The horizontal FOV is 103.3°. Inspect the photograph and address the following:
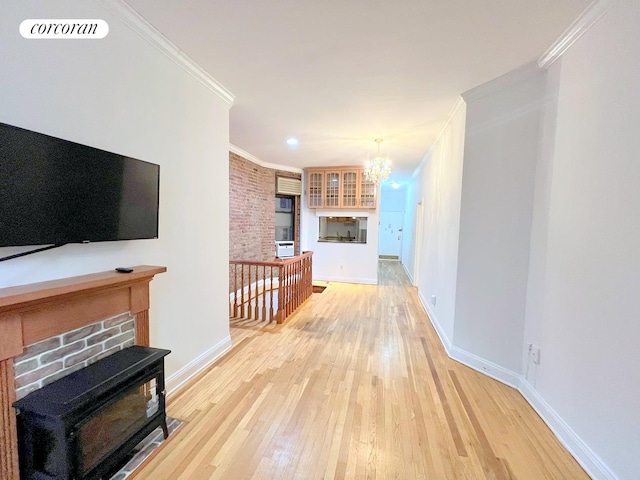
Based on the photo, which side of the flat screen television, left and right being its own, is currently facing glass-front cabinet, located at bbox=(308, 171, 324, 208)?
left

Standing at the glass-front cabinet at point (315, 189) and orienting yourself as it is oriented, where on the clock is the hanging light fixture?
The hanging light fixture is roughly at 11 o'clock from the glass-front cabinet.

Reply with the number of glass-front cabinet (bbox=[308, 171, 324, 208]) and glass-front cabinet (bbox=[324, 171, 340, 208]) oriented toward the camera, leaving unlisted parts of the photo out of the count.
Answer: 2

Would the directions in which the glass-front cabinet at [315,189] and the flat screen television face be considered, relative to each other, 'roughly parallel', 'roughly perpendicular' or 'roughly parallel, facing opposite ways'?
roughly perpendicular

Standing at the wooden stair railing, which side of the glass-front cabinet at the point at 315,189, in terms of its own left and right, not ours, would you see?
front

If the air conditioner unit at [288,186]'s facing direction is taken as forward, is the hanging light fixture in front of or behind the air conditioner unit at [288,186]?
in front

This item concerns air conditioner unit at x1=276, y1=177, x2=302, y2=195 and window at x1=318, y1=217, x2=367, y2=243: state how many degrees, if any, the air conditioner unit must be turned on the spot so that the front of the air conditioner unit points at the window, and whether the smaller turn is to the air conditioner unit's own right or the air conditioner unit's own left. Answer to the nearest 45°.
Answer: approximately 45° to the air conditioner unit's own left

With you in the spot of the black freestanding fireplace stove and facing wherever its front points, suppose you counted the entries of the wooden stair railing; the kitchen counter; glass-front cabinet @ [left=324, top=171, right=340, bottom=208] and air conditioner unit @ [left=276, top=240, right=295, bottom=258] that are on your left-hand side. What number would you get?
4

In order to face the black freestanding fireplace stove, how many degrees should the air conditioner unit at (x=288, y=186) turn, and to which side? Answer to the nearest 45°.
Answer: approximately 45° to its right

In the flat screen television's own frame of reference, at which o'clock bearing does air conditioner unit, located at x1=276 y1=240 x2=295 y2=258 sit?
The air conditioner unit is roughly at 9 o'clock from the flat screen television.

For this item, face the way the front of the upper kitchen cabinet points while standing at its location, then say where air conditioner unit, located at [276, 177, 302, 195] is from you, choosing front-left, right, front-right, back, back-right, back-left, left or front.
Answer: right
